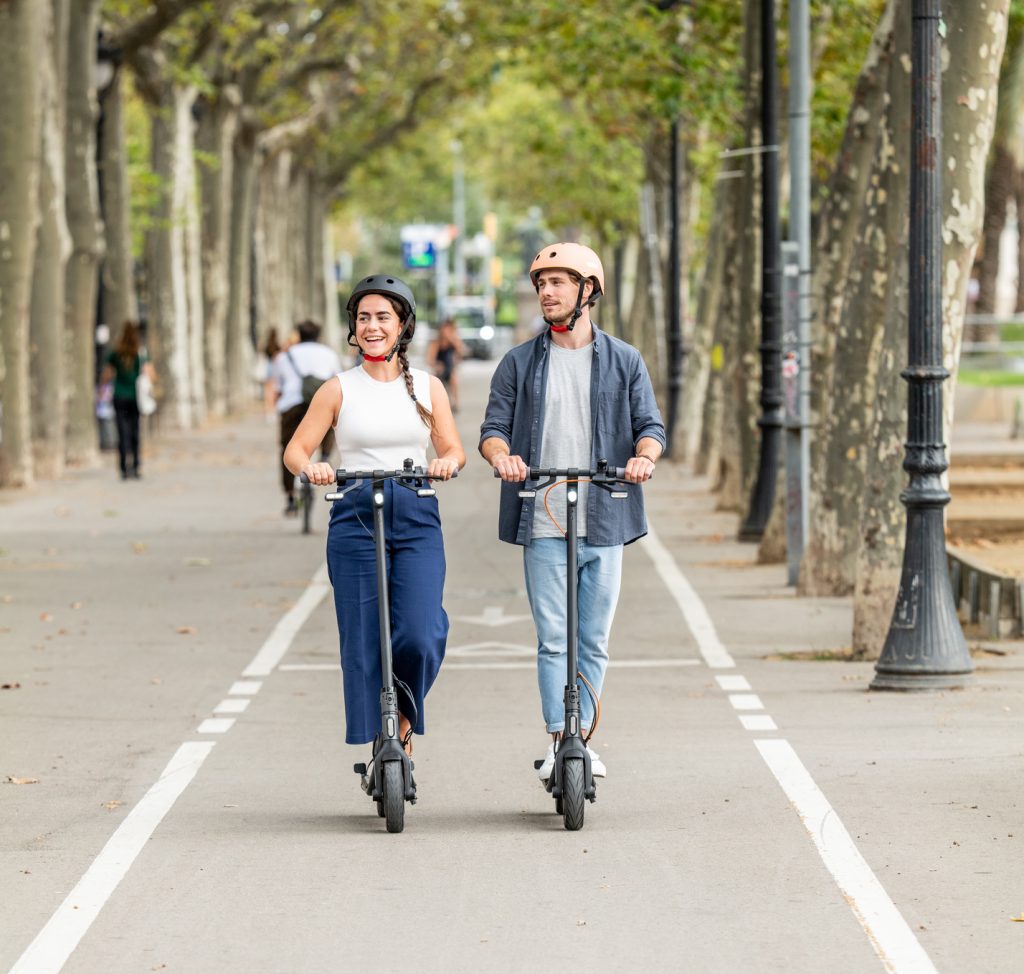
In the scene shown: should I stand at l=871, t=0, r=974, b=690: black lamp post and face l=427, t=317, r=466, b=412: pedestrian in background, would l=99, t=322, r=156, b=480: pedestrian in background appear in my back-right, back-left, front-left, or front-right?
front-left

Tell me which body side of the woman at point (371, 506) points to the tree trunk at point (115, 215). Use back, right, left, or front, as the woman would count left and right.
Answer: back

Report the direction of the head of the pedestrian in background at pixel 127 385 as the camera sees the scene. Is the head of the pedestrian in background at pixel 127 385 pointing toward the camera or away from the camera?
away from the camera

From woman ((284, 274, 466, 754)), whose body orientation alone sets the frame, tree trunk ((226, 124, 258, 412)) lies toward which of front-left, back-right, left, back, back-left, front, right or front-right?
back

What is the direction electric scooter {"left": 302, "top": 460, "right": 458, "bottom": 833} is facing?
toward the camera

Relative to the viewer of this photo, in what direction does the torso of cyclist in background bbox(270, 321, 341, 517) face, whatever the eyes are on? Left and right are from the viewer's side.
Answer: facing away from the viewer

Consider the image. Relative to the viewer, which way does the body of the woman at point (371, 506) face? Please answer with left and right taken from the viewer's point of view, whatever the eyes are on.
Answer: facing the viewer

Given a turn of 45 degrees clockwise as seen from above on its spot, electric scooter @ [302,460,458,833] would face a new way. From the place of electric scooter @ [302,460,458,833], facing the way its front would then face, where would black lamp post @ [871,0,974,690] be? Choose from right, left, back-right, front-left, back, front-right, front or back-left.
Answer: back

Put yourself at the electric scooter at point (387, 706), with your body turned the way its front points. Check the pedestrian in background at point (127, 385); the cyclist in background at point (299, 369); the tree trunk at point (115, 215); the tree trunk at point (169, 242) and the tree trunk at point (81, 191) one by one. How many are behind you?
5

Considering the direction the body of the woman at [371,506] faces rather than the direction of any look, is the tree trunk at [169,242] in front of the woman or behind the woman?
behind

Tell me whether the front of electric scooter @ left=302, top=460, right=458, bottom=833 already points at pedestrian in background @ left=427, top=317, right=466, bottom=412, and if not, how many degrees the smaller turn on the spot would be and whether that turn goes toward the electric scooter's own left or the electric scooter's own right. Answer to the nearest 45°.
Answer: approximately 180°

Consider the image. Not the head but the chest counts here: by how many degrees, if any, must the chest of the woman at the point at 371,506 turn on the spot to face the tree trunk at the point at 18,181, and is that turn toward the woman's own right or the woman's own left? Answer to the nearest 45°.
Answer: approximately 180°

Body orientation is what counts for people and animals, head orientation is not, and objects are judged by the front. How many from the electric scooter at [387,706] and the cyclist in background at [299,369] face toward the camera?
1

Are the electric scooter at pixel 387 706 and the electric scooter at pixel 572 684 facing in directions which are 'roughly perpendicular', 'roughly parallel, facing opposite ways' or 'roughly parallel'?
roughly parallel

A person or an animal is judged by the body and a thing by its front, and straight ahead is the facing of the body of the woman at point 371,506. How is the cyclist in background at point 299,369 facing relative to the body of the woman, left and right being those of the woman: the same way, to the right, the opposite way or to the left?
the opposite way

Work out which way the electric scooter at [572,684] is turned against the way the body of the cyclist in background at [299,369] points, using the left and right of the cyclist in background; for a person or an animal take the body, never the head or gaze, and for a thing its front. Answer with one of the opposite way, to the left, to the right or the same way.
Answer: the opposite way

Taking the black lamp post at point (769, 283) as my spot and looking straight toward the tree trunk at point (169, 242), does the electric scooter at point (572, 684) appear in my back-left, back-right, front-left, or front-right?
back-left
